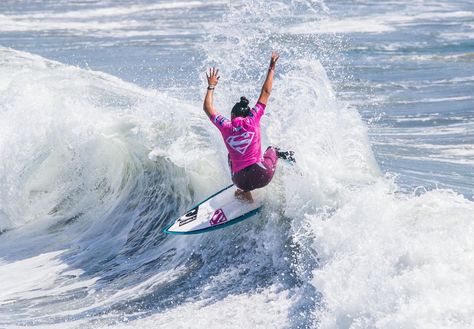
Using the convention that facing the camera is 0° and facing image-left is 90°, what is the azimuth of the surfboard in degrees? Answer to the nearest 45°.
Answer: approximately 45°
